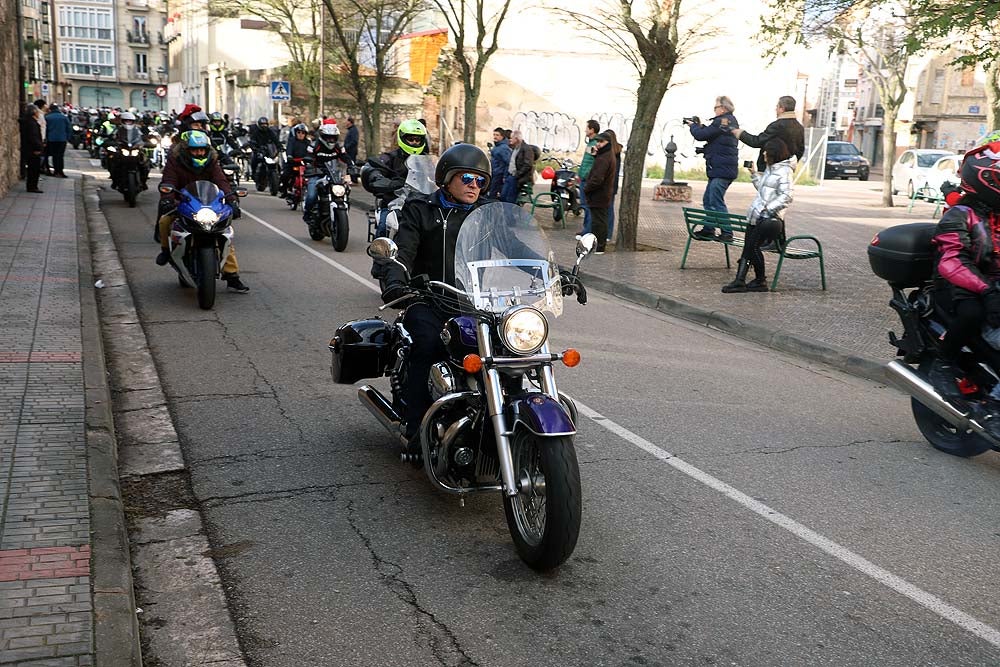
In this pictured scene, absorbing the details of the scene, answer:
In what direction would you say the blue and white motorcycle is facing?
toward the camera

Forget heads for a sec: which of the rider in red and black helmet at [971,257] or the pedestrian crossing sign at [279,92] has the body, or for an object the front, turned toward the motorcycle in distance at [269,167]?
the pedestrian crossing sign

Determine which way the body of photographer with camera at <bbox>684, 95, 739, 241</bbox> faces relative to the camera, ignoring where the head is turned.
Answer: to the viewer's left

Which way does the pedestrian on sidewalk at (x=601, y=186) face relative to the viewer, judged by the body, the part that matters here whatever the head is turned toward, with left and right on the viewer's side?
facing to the left of the viewer

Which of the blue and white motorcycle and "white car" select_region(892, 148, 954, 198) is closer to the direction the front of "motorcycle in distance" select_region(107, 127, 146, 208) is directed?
the blue and white motorcycle

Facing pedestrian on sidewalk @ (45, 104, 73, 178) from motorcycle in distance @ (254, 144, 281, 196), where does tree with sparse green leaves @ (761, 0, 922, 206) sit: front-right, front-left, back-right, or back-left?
back-right

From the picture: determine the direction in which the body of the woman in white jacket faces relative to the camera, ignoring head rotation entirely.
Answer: to the viewer's left

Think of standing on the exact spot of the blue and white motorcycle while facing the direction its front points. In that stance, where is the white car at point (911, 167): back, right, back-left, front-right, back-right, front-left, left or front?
back-left

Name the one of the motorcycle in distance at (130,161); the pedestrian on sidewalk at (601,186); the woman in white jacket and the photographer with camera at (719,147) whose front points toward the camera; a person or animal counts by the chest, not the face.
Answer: the motorcycle in distance

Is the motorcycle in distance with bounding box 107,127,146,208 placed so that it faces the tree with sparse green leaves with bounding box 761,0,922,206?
no

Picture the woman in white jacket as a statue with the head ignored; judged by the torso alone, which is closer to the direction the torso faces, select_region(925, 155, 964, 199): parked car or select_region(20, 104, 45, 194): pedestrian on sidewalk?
the pedestrian on sidewalk

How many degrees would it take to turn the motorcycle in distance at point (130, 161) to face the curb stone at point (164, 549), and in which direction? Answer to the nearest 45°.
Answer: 0° — it already faces it

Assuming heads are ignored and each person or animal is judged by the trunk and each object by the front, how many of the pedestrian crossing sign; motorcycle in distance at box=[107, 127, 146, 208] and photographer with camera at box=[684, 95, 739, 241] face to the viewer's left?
1

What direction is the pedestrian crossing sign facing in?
toward the camera

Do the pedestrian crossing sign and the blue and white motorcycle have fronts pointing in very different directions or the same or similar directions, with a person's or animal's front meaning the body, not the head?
same or similar directions

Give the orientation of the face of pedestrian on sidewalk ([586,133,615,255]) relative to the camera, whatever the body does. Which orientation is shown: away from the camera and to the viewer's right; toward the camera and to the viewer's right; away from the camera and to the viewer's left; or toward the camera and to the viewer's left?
toward the camera and to the viewer's left

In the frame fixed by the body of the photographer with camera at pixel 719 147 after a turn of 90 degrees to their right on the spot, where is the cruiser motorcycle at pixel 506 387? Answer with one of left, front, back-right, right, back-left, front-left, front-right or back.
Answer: back

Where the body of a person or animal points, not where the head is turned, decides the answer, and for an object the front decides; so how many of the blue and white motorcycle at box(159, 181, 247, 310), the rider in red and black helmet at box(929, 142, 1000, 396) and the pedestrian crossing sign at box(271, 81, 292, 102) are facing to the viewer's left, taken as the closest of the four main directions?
0

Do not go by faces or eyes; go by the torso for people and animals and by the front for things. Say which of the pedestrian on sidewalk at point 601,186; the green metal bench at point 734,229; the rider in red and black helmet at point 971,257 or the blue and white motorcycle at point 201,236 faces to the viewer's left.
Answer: the pedestrian on sidewalk
